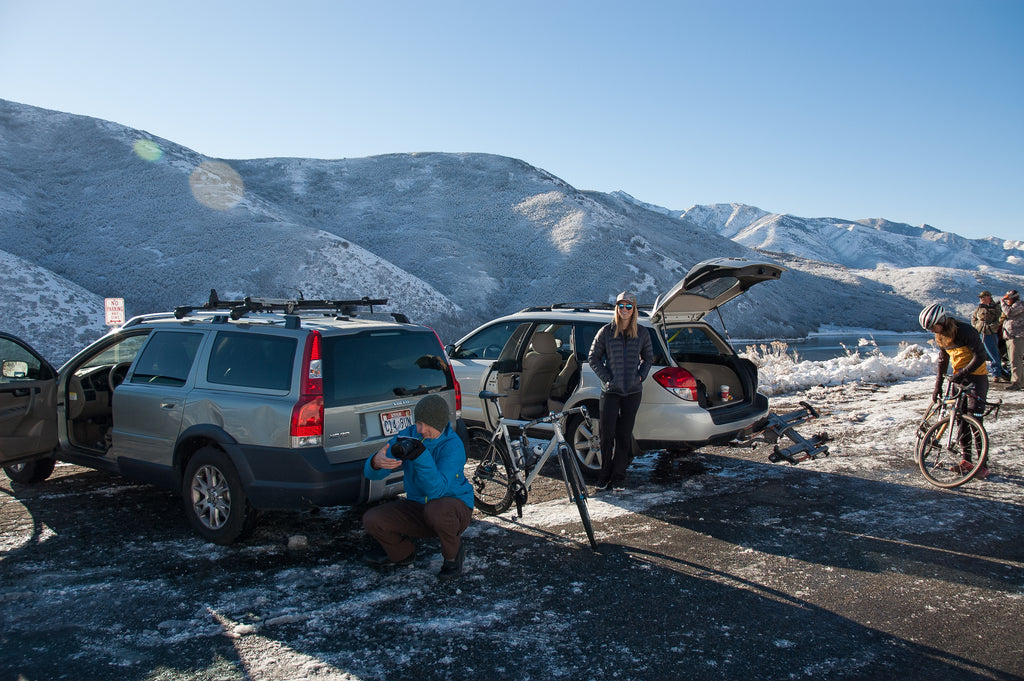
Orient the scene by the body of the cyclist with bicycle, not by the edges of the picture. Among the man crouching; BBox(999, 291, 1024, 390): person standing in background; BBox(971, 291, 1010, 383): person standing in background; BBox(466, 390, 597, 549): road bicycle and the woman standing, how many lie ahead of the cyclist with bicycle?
3

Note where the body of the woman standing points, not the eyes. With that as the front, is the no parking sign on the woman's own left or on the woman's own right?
on the woman's own right

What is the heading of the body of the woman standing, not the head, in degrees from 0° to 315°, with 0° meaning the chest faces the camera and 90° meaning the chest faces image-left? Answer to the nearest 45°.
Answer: approximately 0°

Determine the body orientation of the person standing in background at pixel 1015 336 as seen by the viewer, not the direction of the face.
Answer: to the viewer's left

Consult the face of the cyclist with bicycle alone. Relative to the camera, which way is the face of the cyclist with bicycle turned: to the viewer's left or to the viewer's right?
to the viewer's left

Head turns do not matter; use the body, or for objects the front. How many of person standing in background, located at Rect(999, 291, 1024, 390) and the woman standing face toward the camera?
1

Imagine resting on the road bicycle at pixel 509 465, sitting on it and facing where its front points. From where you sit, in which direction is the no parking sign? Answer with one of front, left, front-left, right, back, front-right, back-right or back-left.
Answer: back

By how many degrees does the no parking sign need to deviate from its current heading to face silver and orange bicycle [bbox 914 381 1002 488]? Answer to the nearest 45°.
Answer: approximately 45° to its left
